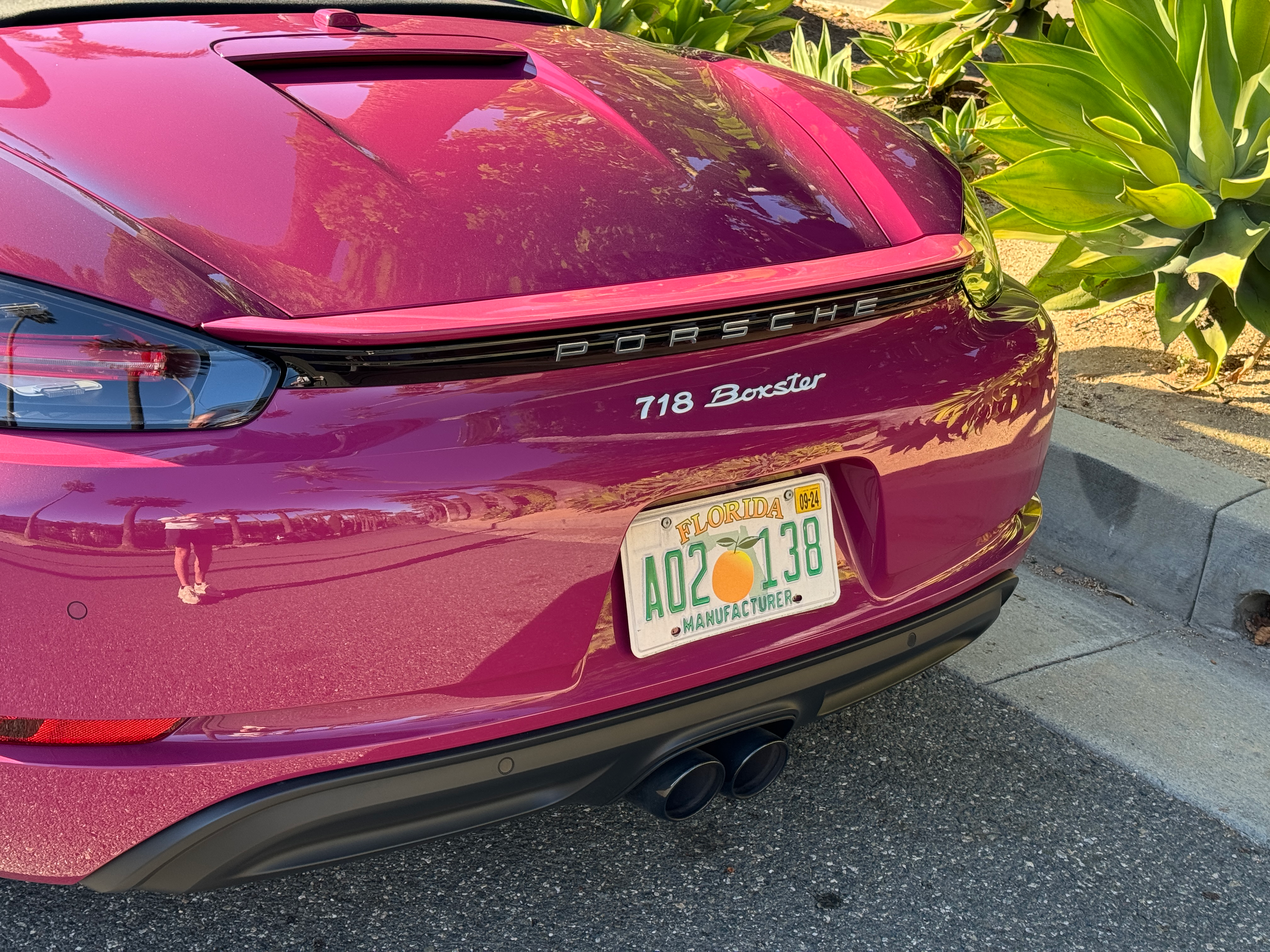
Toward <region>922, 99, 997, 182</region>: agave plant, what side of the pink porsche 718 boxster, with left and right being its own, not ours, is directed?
right

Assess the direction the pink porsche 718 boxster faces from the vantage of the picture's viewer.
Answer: facing away from the viewer and to the left of the viewer

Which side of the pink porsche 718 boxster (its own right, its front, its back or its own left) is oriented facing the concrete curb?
right

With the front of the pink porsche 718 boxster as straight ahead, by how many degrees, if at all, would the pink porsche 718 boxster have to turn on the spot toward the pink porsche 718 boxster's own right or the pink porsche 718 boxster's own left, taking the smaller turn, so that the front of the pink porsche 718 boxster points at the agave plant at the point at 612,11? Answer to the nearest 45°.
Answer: approximately 45° to the pink porsche 718 boxster's own right

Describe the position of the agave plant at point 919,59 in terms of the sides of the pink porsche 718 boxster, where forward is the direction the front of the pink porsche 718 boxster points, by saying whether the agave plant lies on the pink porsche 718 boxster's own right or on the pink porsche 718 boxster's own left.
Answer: on the pink porsche 718 boxster's own right

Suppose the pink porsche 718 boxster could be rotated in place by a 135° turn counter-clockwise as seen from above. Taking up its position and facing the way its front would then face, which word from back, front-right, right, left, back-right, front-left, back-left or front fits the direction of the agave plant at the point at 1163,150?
back-left

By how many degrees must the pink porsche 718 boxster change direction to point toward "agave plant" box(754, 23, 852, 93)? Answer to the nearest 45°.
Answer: approximately 45° to its right
